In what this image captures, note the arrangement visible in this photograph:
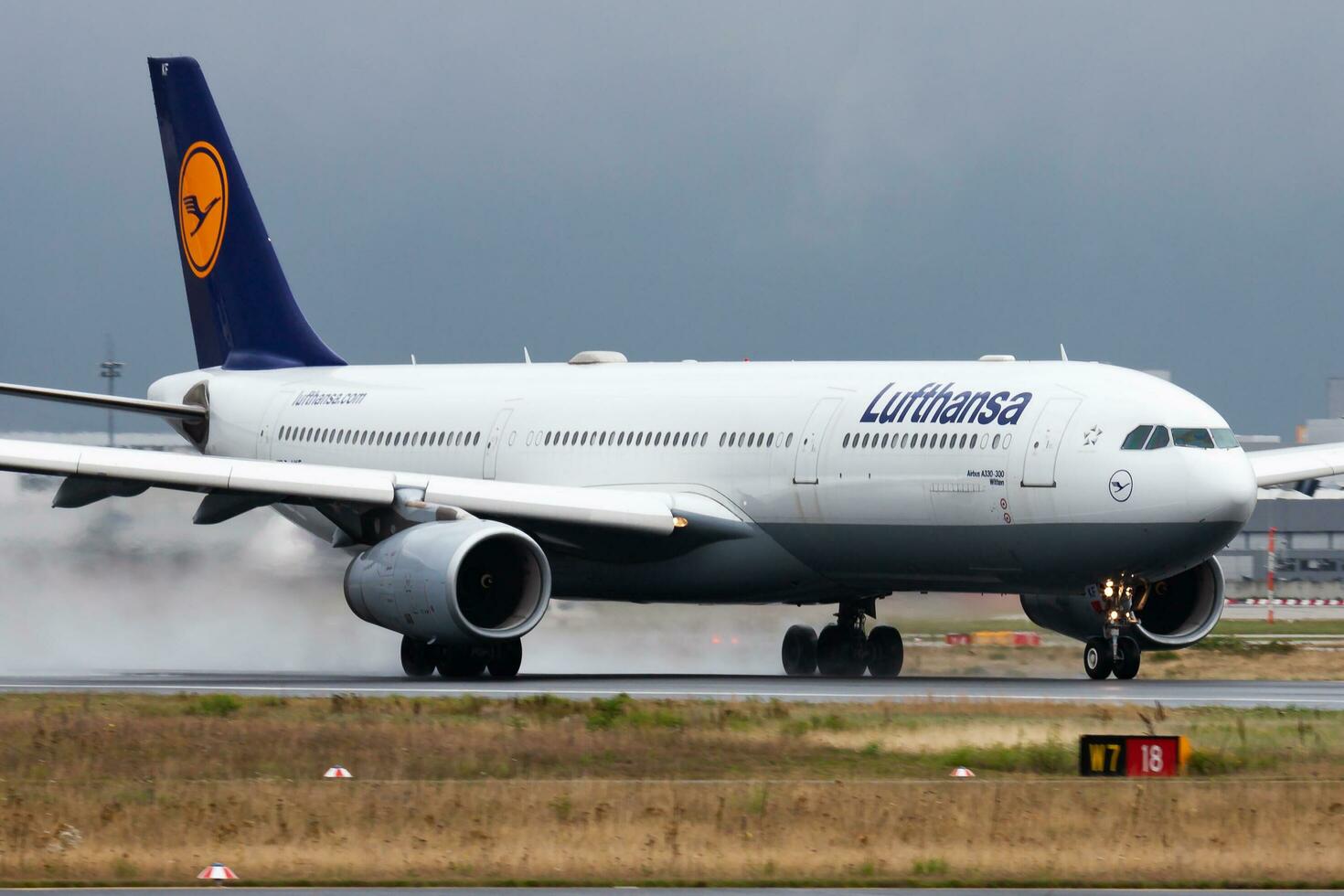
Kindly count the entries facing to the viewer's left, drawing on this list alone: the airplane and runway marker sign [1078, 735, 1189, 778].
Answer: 0

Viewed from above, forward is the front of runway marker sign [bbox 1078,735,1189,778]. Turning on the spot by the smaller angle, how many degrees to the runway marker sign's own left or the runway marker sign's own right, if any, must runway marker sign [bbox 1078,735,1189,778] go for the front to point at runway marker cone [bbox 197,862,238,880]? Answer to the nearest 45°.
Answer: approximately 45° to the runway marker sign's own right

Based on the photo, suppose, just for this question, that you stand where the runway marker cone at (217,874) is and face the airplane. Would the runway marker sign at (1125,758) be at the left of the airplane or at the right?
right

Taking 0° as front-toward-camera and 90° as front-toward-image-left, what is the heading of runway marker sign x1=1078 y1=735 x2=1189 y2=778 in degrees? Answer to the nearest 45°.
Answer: approximately 0°

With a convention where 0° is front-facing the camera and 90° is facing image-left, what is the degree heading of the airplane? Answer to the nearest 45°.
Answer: approximately 315°

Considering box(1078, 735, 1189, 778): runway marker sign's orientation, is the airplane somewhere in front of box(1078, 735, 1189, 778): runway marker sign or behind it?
behind

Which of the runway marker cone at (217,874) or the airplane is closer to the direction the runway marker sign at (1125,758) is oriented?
the runway marker cone

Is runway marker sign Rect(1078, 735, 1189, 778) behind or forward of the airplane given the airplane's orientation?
forward

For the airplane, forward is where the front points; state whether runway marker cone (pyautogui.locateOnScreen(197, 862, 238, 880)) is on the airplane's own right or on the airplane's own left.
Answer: on the airplane's own right
